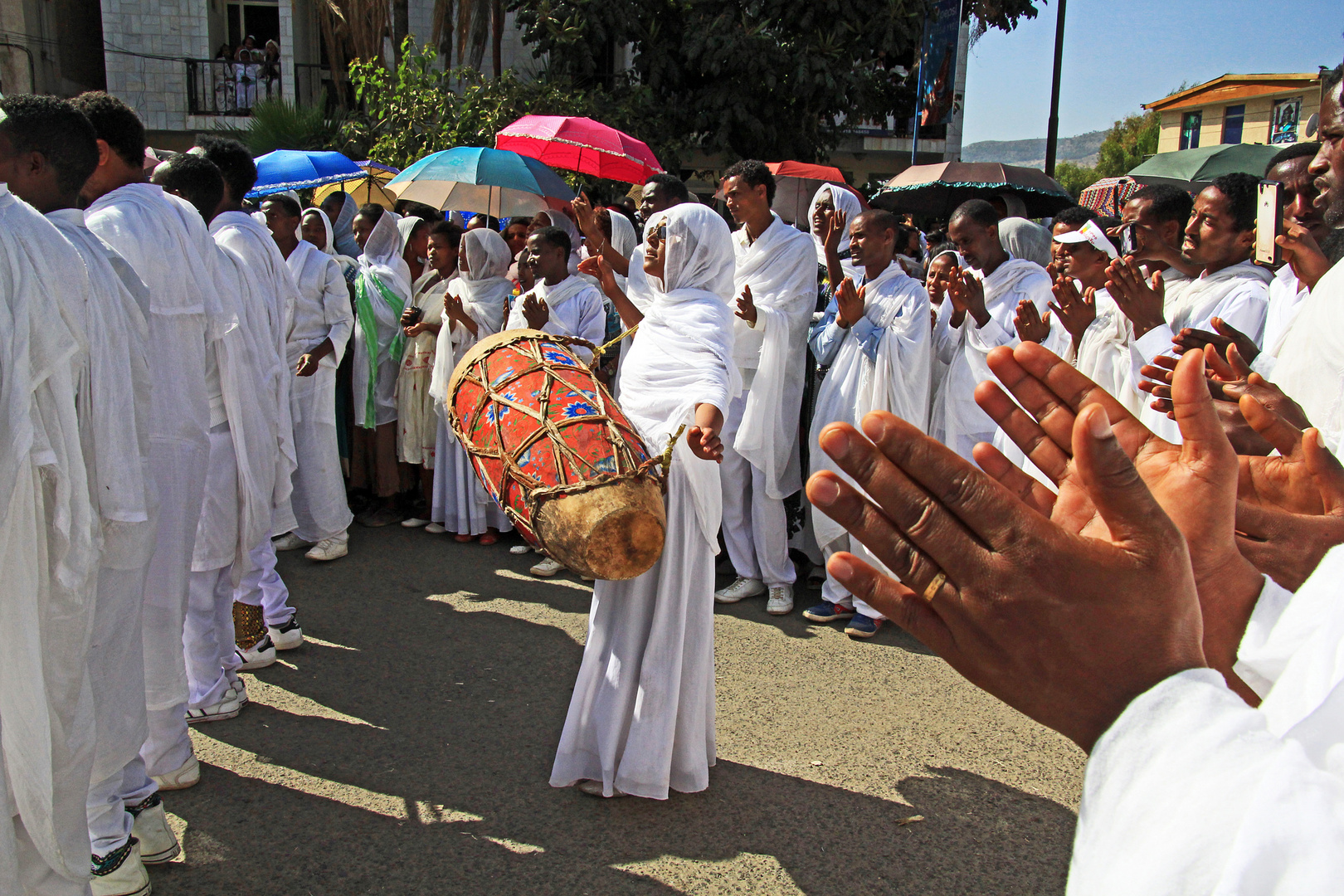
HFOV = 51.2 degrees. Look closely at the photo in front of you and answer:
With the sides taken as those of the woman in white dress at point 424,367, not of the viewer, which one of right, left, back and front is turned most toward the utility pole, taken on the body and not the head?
back

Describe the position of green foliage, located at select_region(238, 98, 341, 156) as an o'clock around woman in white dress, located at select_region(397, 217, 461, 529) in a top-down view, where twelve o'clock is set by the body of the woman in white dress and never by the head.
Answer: The green foliage is roughly at 4 o'clock from the woman in white dress.

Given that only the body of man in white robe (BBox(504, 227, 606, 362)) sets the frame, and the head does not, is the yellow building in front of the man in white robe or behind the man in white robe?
behind

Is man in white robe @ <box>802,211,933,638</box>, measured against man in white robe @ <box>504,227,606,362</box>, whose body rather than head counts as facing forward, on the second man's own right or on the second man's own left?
on the second man's own left

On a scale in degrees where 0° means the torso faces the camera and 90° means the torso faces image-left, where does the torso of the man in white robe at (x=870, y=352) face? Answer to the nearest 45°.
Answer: approximately 45°

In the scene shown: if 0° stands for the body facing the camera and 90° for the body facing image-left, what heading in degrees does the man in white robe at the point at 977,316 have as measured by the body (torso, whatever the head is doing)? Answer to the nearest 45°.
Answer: approximately 45°

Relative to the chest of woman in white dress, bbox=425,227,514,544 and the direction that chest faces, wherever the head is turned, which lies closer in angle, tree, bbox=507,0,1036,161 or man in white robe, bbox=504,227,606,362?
the man in white robe
